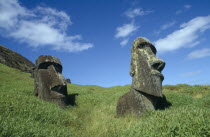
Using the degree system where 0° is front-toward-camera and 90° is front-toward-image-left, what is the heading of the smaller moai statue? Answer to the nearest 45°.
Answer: approximately 315°

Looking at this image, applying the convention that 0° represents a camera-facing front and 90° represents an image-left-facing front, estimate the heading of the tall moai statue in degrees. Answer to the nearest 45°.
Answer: approximately 315°

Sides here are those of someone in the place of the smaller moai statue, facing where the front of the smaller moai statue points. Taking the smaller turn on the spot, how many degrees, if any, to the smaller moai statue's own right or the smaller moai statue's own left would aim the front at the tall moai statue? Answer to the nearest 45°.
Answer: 0° — it already faces it

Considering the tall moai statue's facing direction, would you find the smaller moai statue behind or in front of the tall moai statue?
behind
